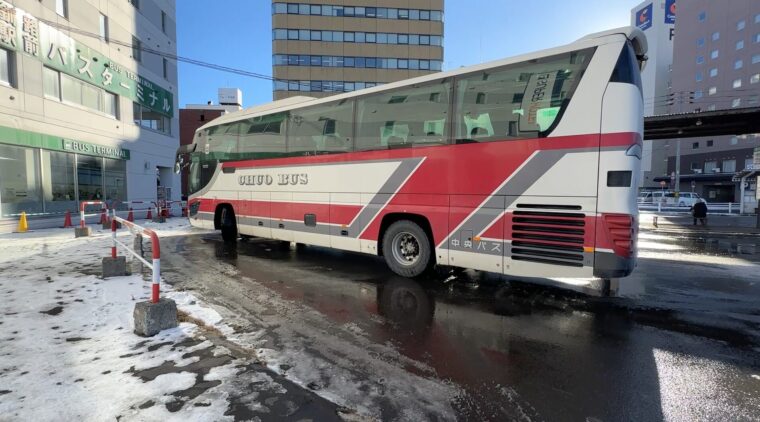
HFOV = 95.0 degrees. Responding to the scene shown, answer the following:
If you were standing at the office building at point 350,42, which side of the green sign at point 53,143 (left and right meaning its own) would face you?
left

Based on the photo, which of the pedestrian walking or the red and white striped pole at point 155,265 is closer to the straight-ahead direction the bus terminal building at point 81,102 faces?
the pedestrian walking

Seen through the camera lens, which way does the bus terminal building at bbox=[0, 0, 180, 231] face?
facing the viewer and to the right of the viewer

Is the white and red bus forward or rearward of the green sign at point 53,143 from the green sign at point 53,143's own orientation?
forward

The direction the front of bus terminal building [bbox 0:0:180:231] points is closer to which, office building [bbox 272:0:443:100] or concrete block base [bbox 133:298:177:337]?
the concrete block base

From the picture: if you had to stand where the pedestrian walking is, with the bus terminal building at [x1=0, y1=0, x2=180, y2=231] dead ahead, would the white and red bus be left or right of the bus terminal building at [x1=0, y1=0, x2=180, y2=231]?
left

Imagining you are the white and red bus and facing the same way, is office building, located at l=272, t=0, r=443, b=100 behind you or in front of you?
in front

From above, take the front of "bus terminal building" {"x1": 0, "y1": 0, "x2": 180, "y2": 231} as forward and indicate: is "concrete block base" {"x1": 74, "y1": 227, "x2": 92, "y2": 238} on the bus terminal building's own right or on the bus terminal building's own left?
on the bus terminal building's own right

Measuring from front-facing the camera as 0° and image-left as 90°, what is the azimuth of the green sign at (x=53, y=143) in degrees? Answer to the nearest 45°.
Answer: approximately 315°

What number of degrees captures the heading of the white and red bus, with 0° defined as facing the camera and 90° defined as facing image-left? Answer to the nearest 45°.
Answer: approximately 135°
